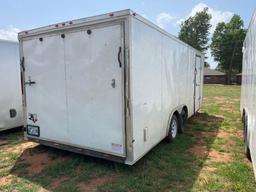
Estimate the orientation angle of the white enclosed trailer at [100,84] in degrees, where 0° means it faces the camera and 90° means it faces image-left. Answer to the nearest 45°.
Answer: approximately 225°

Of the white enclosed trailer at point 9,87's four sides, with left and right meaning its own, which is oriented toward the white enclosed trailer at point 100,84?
right

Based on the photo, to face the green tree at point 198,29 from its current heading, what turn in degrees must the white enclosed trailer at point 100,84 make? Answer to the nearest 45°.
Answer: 0° — it already faces it

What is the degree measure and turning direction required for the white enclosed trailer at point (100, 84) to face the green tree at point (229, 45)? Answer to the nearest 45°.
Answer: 0° — it already faces it

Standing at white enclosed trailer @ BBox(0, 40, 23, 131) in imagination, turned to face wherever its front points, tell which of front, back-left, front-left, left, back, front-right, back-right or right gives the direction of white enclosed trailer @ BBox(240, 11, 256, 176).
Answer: right

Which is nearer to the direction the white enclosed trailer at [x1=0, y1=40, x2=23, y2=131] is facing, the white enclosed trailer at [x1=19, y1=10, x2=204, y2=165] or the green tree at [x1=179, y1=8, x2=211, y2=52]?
the green tree

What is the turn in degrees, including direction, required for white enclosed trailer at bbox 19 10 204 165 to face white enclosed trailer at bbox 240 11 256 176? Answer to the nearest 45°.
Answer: approximately 45° to its right

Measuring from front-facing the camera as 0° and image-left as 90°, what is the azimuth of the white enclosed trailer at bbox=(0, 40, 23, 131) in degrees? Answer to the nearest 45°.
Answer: approximately 225°

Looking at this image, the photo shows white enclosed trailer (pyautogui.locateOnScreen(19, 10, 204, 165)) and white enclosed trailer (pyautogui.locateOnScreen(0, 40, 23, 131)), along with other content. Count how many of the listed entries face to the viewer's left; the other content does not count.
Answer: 0

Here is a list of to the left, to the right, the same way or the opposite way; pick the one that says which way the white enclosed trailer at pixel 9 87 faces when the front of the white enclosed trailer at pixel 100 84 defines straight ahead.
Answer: the same way
